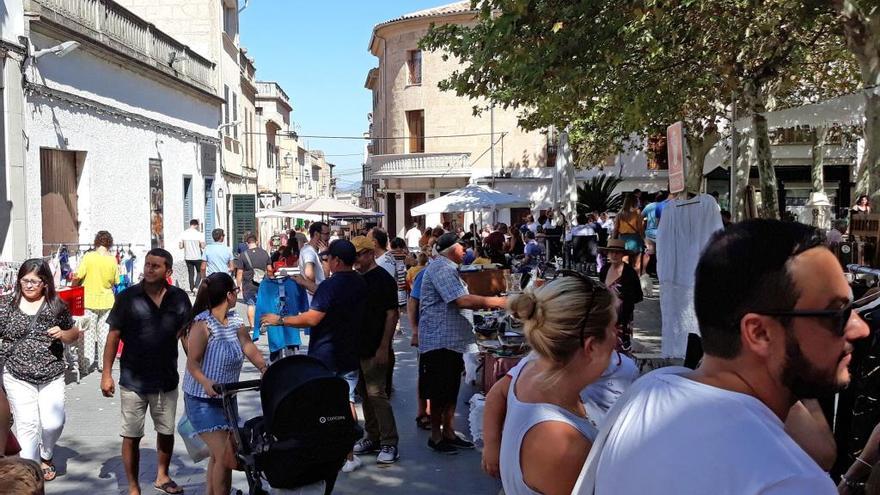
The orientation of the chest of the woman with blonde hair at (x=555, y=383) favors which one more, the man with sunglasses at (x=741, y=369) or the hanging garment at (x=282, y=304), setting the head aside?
the hanging garment

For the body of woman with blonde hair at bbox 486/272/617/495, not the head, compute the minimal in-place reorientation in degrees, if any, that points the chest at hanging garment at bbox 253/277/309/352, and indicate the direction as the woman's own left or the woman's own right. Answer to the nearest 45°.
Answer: approximately 90° to the woman's own left

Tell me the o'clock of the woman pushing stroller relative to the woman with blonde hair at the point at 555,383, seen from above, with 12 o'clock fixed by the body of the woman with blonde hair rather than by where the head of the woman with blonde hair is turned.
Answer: The woman pushing stroller is roughly at 9 o'clock from the woman with blonde hair.

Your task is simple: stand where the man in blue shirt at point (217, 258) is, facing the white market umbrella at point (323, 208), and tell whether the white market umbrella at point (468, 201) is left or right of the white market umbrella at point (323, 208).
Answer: right

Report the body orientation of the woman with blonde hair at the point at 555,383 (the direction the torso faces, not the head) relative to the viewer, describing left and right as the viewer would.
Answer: facing away from the viewer and to the right of the viewer

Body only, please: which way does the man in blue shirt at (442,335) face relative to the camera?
to the viewer's right

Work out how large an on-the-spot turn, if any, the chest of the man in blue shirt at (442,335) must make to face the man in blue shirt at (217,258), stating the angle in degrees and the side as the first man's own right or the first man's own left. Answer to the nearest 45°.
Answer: approximately 135° to the first man's own left

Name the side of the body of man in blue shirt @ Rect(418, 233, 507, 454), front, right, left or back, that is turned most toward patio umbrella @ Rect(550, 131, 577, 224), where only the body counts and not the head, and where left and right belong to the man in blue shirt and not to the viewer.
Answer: left

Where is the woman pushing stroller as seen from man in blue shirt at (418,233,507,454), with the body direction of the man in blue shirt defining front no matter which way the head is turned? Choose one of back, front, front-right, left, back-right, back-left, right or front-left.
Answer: back-right
